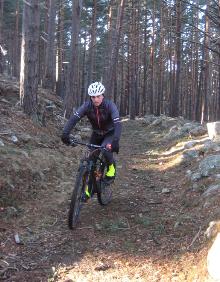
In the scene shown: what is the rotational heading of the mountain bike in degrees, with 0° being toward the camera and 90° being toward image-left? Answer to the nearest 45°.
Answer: approximately 45°

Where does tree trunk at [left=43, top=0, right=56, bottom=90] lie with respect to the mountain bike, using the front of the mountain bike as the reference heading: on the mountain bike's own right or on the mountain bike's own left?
on the mountain bike's own right

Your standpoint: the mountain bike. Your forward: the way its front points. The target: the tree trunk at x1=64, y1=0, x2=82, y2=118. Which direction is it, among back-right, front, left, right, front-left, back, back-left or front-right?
back-right

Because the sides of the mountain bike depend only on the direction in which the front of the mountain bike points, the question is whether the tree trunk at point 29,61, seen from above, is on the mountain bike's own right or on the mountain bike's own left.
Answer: on the mountain bike's own right
